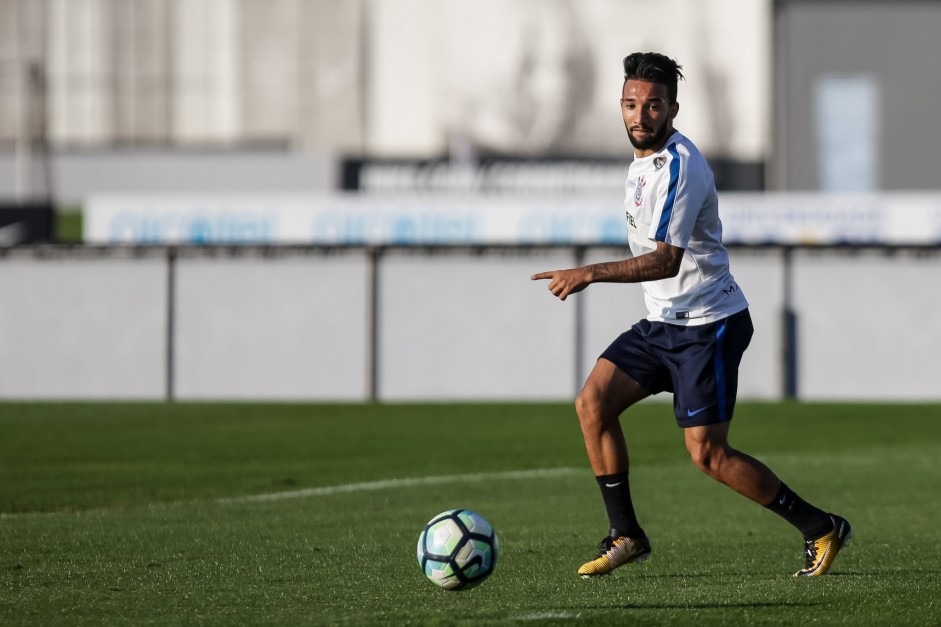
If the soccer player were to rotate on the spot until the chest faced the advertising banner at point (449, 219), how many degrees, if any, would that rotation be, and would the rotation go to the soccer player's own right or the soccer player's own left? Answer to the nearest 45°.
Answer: approximately 135° to the soccer player's own right

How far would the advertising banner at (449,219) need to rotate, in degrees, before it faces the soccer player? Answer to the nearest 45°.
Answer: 0° — it already faces them

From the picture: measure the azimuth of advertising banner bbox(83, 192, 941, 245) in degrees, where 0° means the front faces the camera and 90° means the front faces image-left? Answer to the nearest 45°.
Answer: approximately 0°

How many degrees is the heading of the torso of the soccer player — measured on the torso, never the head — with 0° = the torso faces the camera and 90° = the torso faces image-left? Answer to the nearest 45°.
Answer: approximately 45°

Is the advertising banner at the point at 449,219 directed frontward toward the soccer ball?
yes
